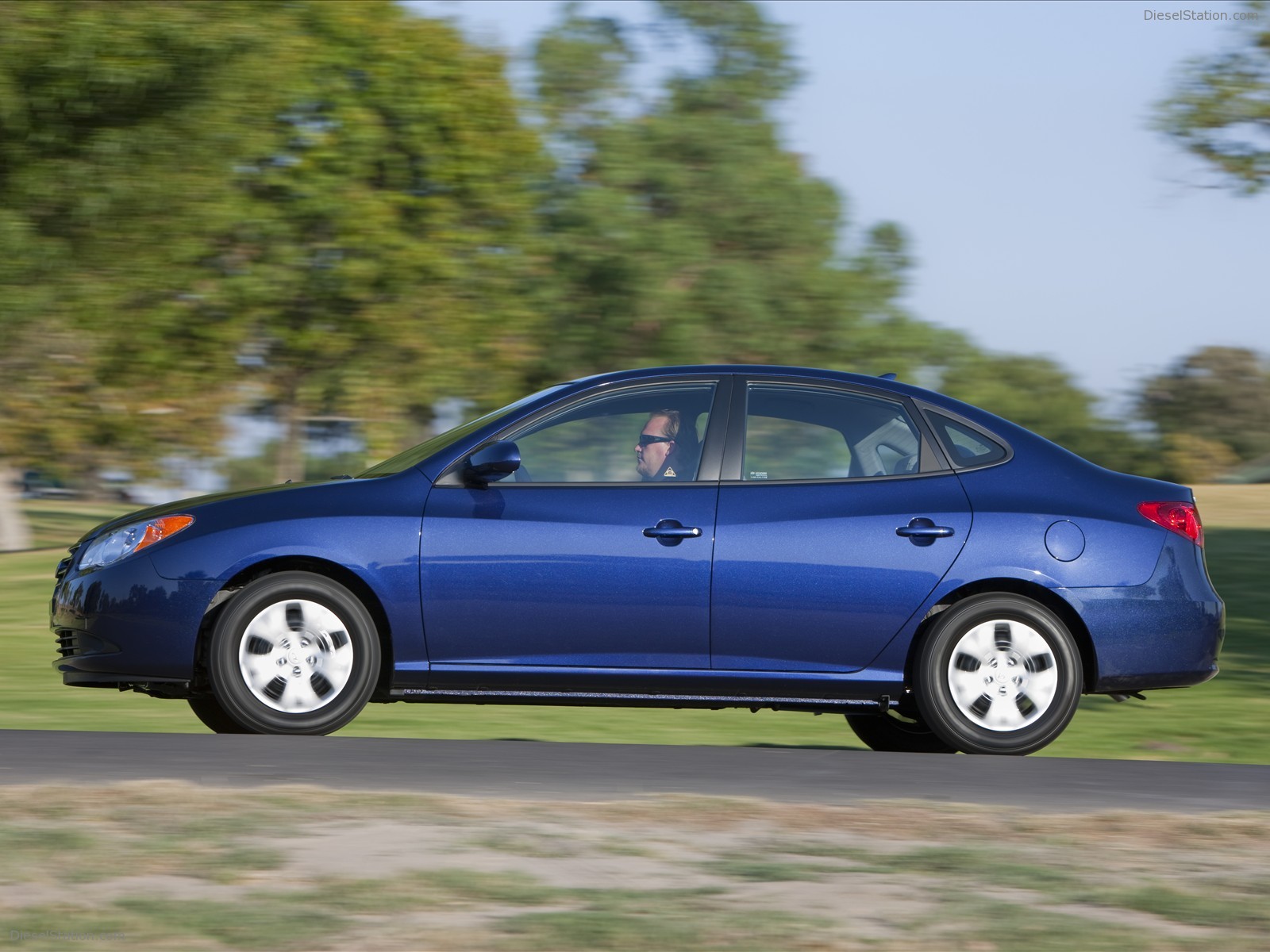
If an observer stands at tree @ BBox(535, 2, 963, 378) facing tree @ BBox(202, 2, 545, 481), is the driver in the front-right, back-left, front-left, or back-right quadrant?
front-left

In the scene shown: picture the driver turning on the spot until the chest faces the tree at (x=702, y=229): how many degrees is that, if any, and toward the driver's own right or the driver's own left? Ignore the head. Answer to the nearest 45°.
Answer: approximately 90° to the driver's own right

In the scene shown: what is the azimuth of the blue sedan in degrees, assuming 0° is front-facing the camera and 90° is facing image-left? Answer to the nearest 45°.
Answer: approximately 90°

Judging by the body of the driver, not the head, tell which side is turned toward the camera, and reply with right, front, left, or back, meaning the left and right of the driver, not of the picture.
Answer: left

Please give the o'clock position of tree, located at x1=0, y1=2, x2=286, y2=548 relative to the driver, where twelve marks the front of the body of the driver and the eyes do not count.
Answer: The tree is roughly at 2 o'clock from the driver.

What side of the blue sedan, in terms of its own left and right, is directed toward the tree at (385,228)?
right

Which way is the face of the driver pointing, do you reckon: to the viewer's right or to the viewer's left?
to the viewer's left

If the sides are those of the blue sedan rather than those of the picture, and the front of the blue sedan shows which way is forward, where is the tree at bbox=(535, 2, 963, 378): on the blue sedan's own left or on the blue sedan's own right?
on the blue sedan's own right

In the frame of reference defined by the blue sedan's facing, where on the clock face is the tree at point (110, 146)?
The tree is roughly at 2 o'clock from the blue sedan.

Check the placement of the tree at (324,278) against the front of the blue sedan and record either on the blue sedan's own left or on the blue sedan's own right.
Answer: on the blue sedan's own right
